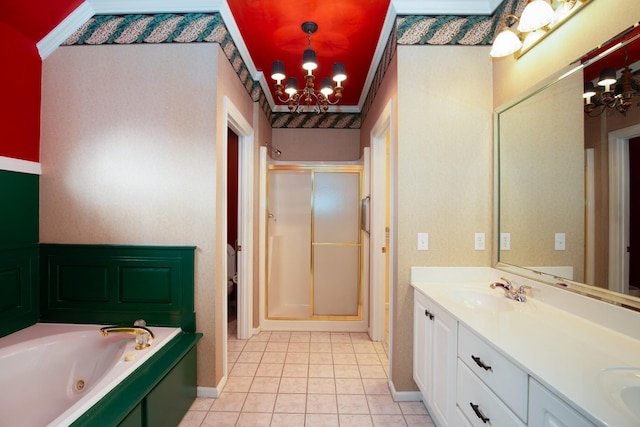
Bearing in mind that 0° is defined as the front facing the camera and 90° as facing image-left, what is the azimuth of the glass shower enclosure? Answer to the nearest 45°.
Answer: approximately 0°

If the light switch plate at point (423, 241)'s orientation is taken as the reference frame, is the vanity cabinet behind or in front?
in front

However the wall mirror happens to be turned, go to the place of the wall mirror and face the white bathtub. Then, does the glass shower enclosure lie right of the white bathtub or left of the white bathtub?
right

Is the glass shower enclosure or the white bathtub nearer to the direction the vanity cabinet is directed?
the white bathtub

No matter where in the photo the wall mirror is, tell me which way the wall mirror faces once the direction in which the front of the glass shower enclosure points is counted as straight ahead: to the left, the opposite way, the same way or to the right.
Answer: to the right
